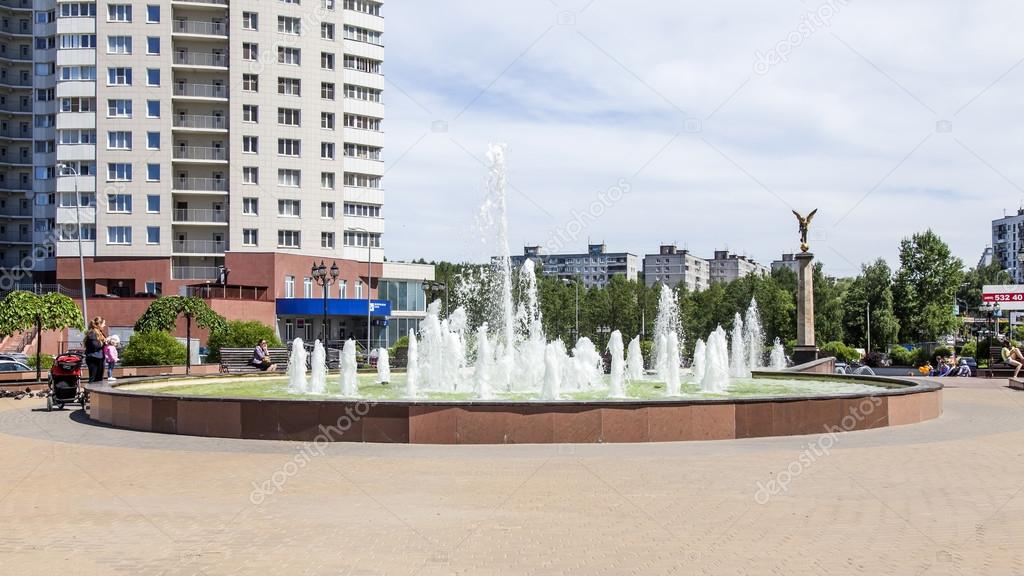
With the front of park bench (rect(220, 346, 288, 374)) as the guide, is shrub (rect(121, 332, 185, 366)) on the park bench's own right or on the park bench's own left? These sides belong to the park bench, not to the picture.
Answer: on the park bench's own right

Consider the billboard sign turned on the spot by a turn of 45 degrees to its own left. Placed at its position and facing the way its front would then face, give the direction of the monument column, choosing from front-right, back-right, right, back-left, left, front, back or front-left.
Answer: right

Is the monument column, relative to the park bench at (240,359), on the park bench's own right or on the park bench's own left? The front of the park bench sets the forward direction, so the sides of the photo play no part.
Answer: on the park bench's own left

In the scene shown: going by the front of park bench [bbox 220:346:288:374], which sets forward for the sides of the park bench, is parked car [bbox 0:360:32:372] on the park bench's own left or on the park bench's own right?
on the park bench's own right

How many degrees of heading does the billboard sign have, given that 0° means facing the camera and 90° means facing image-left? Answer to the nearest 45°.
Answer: approximately 0°

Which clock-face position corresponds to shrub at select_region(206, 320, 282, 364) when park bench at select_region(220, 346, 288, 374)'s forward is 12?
The shrub is roughly at 6 o'clock from the park bench.
